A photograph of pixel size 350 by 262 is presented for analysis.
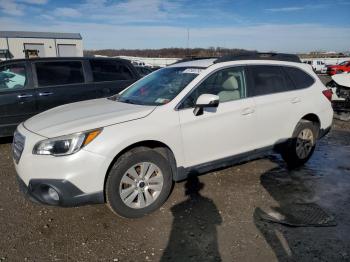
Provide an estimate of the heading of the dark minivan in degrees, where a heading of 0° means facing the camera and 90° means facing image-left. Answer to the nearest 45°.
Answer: approximately 90°

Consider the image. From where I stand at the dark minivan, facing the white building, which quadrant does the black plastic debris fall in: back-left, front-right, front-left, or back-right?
back-right

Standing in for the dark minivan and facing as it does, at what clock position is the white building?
The white building is roughly at 3 o'clock from the dark minivan.

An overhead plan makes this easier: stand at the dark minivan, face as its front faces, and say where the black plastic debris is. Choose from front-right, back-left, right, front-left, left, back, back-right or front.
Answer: back-left

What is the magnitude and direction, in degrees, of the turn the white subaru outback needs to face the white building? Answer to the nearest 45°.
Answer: approximately 90° to its right

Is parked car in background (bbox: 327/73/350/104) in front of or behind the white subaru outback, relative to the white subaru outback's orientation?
behind

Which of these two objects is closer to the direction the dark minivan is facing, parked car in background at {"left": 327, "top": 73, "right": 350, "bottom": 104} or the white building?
the white building

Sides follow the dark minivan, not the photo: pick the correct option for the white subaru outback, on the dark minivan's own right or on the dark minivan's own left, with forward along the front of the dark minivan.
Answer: on the dark minivan's own left

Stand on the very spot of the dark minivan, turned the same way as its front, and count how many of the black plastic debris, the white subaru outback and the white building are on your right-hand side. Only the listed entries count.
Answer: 1

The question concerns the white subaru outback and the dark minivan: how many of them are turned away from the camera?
0

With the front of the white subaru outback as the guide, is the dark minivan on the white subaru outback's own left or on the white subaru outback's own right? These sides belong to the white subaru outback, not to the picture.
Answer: on the white subaru outback's own right

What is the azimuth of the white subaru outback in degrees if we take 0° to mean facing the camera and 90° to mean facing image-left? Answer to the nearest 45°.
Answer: approximately 45°
